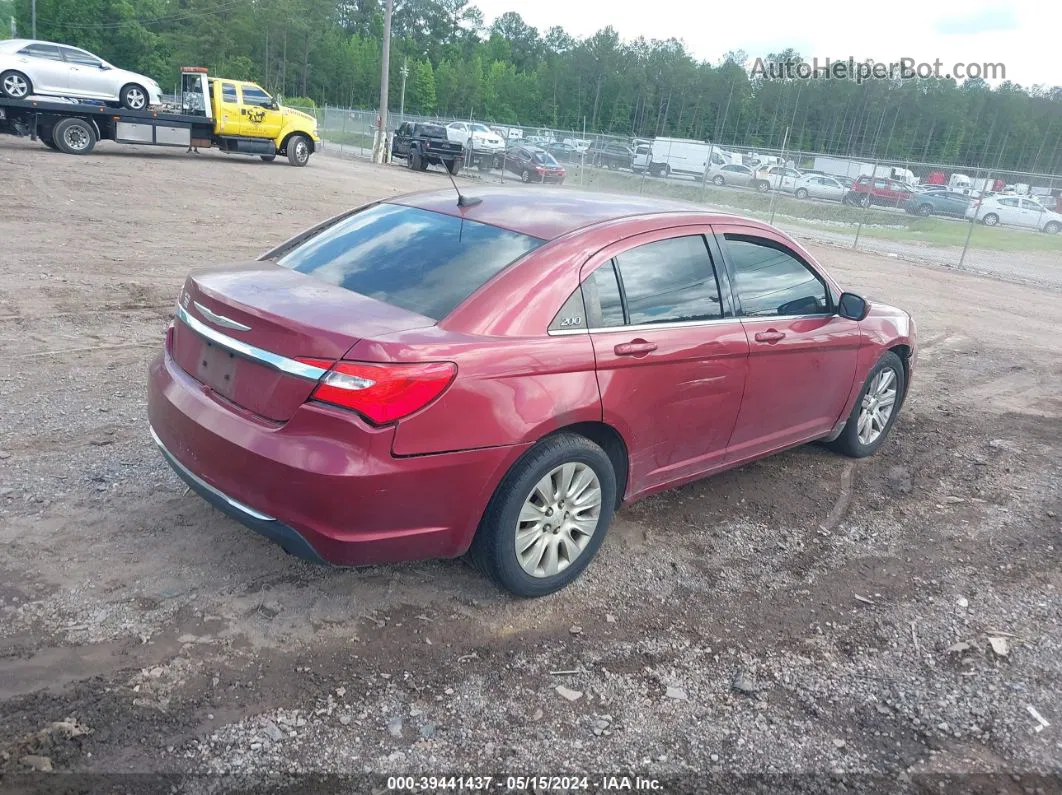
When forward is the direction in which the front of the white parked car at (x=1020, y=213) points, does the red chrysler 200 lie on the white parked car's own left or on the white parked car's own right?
on the white parked car's own right

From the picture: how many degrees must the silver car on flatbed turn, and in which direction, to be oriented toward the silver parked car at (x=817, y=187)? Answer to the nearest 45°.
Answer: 0° — it already faces it

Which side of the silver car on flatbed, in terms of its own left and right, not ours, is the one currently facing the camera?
right

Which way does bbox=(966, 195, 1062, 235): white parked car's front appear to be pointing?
to the viewer's right

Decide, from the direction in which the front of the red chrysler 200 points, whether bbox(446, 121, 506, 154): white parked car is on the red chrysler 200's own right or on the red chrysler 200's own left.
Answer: on the red chrysler 200's own left

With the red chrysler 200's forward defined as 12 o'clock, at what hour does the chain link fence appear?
The chain link fence is roughly at 11 o'clock from the red chrysler 200.

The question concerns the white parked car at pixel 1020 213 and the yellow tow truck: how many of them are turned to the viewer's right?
2

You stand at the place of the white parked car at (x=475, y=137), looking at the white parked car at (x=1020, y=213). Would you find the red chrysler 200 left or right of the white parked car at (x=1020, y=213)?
right

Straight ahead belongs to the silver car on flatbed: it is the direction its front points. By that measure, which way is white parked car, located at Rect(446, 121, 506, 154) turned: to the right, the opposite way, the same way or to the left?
to the right

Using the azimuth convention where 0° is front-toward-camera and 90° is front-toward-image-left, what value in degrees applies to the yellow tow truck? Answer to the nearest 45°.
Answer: approximately 270°

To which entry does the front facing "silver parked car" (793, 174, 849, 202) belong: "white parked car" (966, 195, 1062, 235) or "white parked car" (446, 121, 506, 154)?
"white parked car" (446, 121, 506, 154)

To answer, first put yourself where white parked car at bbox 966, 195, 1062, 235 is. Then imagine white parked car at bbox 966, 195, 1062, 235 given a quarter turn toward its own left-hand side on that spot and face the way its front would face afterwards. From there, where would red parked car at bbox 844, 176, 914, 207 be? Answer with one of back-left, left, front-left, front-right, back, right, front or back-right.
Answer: left

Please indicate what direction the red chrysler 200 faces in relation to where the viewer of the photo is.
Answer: facing away from the viewer and to the right of the viewer
